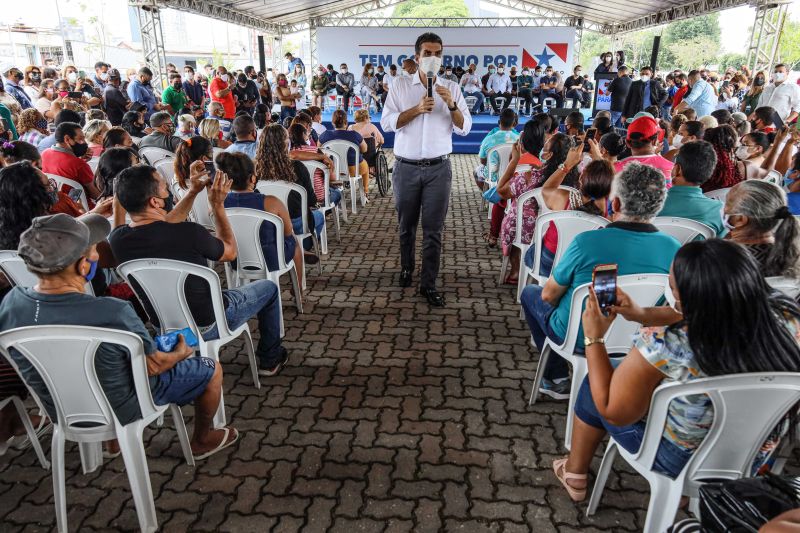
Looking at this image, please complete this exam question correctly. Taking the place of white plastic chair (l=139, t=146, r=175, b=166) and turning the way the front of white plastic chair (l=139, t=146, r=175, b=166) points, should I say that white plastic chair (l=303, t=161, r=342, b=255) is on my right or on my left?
on my right

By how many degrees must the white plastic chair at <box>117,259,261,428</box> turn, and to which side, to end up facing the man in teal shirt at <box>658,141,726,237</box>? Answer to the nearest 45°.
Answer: approximately 45° to its right

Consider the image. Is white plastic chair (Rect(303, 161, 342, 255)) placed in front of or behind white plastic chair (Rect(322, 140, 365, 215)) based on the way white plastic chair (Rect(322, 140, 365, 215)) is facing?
behind

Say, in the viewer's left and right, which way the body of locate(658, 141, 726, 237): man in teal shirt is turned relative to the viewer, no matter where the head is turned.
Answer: facing away from the viewer and to the left of the viewer

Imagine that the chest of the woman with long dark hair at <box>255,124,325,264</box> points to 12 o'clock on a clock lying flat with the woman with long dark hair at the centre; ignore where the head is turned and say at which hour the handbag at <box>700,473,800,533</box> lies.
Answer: The handbag is roughly at 4 o'clock from the woman with long dark hair.

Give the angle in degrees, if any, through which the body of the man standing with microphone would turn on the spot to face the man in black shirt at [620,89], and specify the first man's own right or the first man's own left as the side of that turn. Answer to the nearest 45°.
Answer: approximately 135° to the first man's own left

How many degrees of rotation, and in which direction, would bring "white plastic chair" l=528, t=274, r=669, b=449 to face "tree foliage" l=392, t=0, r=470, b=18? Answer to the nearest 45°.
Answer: approximately 45° to its right

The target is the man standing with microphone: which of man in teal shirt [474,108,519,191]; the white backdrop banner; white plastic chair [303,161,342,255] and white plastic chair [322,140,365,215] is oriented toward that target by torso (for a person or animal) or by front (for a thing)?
the white backdrop banner

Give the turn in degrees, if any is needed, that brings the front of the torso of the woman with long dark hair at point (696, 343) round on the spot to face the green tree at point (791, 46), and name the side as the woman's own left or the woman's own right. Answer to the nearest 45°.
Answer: approximately 45° to the woman's own right

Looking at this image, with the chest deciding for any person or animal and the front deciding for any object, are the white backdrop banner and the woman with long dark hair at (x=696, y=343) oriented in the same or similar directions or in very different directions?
very different directions

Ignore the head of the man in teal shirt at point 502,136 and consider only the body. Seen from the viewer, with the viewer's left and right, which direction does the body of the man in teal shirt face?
facing away from the viewer and to the left of the viewer
